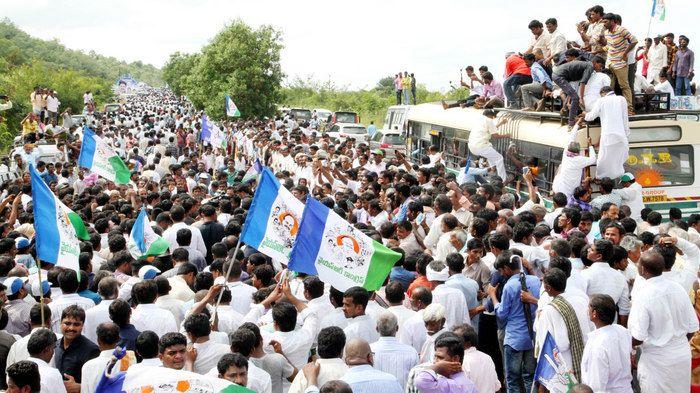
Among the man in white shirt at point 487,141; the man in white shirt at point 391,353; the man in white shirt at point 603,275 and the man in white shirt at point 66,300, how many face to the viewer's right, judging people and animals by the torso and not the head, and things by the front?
1

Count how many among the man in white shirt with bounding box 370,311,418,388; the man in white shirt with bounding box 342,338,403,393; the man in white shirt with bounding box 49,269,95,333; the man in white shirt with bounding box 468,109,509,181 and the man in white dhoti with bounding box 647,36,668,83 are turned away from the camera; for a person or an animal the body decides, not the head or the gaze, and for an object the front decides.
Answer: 3

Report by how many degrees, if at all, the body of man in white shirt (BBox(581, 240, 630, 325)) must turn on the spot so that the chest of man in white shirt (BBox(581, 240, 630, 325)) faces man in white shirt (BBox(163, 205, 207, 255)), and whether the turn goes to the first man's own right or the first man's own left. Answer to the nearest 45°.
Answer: approximately 45° to the first man's own left

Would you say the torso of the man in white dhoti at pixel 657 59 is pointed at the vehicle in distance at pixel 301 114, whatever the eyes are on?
no

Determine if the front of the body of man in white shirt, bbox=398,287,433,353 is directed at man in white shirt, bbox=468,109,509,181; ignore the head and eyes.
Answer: no

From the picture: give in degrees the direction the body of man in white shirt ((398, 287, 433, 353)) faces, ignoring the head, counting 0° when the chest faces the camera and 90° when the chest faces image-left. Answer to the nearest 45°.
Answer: approximately 135°

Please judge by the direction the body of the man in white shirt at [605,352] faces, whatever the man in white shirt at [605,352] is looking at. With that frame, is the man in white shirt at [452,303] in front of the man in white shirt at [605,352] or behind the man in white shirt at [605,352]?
in front

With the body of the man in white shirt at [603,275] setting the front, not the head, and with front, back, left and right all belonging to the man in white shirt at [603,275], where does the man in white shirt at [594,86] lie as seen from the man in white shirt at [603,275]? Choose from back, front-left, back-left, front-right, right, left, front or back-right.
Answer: front-right

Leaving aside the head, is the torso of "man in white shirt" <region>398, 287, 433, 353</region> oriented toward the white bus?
no

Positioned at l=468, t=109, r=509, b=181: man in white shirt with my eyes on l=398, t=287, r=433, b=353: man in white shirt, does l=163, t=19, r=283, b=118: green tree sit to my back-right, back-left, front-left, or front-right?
back-right

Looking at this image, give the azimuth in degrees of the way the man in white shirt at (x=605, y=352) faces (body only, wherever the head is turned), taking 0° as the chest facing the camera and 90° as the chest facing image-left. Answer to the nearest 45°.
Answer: approximately 135°
